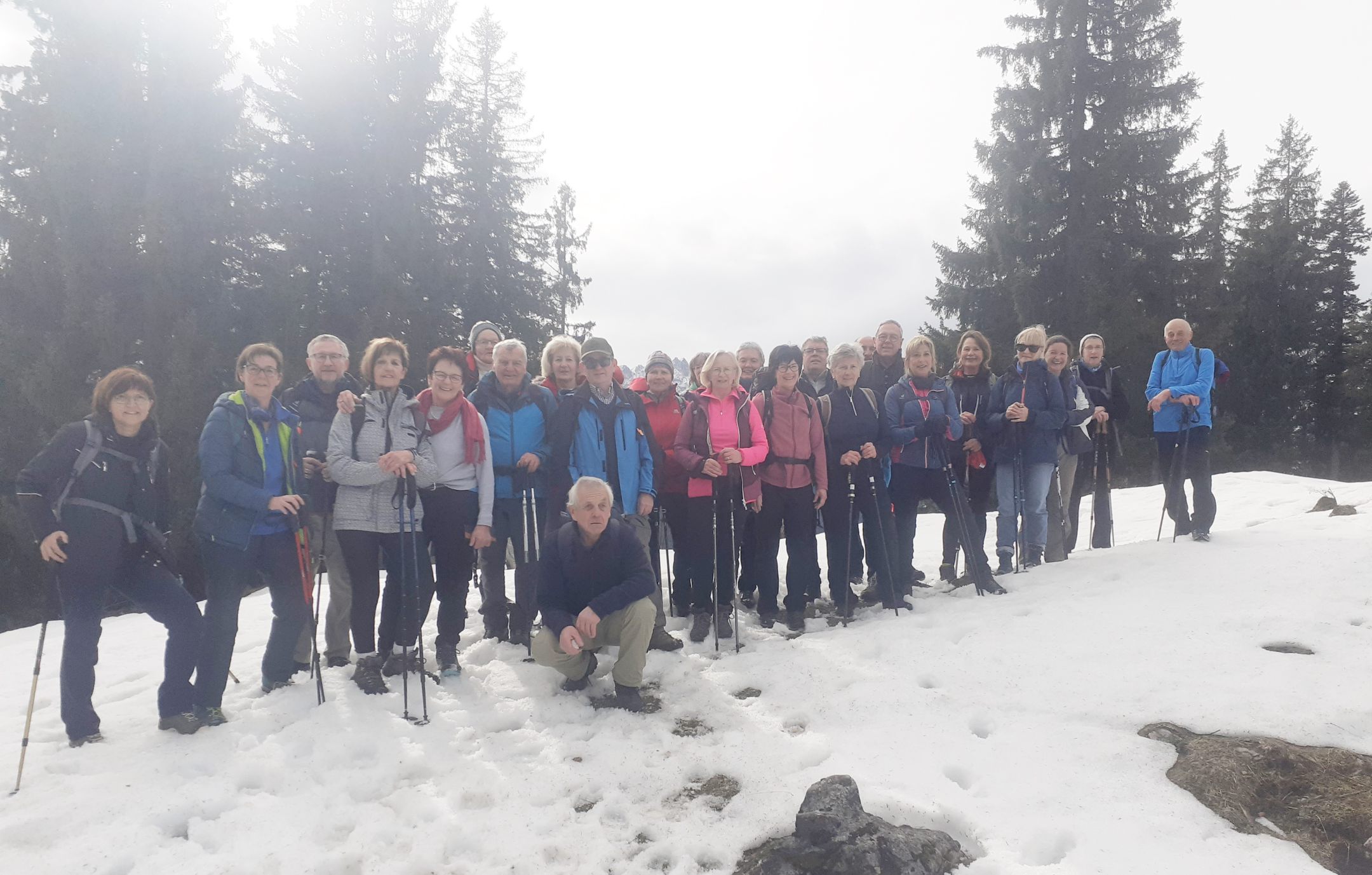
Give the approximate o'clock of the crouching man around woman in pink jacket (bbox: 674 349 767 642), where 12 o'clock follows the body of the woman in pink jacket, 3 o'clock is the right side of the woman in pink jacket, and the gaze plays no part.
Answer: The crouching man is roughly at 1 o'clock from the woman in pink jacket.

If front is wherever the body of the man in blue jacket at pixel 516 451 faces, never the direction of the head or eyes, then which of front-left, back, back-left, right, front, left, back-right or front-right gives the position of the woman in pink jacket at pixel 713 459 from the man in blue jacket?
left

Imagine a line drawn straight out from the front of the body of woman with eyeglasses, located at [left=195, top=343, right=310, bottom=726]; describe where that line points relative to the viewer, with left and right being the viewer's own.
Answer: facing the viewer and to the right of the viewer

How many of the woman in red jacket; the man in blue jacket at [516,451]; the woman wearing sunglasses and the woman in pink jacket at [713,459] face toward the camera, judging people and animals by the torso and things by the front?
4

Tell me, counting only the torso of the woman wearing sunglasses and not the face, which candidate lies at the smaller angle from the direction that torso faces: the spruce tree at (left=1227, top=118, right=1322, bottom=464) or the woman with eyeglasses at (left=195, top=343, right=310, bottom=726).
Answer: the woman with eyeglasses

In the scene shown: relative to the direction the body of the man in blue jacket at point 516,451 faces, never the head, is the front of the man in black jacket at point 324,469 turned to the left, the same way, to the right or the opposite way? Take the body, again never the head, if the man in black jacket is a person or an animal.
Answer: the same way

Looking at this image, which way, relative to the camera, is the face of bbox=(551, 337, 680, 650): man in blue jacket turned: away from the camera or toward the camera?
toward the camera

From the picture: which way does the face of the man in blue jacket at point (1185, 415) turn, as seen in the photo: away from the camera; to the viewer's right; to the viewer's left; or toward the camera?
toward the camera

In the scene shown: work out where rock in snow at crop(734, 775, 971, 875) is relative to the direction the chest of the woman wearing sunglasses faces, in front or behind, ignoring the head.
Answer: in front

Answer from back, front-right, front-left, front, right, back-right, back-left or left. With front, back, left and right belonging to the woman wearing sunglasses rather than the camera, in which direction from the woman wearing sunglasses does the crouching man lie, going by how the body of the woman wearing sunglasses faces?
front-right

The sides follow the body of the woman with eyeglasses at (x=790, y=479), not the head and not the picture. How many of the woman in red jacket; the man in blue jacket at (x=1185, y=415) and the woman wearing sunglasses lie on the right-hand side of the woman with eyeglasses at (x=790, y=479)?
1

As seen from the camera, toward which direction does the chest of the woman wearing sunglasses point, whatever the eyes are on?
toward the camera

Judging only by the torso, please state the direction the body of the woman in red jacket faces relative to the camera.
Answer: toward the camera

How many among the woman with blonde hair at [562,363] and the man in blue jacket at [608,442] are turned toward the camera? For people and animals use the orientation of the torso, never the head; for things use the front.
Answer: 2
